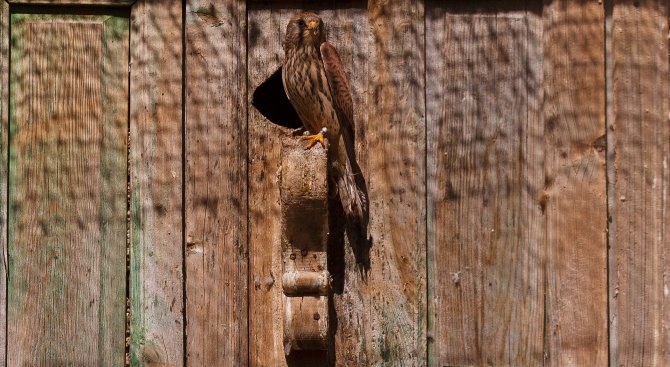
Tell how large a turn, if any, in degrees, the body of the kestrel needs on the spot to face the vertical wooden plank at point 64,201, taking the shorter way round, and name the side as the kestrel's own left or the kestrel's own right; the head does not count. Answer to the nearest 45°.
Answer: approximately 45° to the kestrel's own right

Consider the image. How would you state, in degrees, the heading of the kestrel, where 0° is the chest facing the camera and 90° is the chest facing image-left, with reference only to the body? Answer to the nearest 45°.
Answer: approximately 45°

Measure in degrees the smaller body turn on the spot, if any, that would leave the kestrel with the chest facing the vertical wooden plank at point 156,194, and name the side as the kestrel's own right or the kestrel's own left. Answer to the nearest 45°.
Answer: approximately 45° to the kestrel's own right

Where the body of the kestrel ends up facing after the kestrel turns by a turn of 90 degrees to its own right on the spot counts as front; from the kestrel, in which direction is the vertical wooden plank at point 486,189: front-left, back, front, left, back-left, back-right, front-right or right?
back-right

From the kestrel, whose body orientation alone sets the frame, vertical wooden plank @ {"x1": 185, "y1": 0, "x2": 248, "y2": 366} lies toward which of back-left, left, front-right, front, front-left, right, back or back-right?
front-right

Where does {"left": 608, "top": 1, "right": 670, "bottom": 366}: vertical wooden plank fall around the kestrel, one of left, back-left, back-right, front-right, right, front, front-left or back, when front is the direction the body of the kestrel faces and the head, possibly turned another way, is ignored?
back-left

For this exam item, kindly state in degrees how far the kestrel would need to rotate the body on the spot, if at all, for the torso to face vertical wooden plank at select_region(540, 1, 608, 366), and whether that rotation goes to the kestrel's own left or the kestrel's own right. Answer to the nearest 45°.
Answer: approximately 135° to the kestrel's own left
